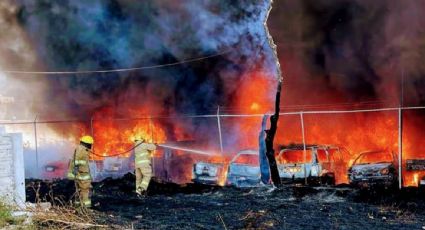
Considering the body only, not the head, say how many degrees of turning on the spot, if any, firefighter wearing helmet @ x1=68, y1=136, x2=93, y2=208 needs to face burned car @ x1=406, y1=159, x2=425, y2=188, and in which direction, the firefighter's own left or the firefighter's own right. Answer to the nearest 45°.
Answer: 0° — they already face it

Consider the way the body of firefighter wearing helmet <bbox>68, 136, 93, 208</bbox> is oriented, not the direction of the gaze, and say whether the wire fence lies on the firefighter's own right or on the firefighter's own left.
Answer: on the firefighter's own left

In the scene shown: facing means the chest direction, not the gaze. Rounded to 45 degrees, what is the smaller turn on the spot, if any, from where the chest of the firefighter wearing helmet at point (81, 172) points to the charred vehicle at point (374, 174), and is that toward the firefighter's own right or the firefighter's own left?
0° — they already face it

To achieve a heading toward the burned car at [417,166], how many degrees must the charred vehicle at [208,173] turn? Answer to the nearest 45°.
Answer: approximately 90° to its left

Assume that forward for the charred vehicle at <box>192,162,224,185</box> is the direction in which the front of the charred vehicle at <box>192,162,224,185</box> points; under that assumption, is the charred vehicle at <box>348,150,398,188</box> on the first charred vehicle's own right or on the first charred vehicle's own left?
on the first charred vehicle's own left

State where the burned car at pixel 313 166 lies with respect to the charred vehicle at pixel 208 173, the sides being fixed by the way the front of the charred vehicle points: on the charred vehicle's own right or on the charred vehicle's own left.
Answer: on the charred vehicle's own left

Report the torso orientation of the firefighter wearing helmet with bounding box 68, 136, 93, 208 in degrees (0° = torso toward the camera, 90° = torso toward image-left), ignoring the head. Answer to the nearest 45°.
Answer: approximately 270°
